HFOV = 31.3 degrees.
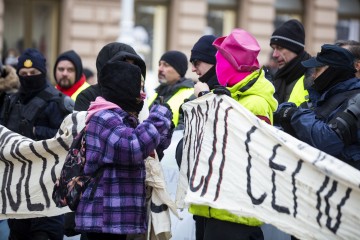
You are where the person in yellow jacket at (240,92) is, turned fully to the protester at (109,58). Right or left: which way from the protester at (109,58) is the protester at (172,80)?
right

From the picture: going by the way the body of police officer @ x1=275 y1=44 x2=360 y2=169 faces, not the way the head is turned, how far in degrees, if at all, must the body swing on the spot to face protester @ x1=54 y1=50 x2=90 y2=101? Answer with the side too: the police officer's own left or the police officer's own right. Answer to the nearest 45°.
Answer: approximately 45° to the police officer's own right

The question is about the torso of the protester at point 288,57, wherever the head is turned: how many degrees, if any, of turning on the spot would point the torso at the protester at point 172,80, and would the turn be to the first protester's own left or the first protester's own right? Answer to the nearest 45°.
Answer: approximately 90° to the first protester's own right

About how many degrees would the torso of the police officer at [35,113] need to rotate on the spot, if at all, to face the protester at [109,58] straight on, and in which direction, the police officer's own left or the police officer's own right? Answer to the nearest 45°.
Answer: approximately 90° to the police officer's own left

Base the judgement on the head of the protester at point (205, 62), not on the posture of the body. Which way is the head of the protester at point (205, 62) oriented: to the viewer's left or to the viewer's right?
to the viewer's left

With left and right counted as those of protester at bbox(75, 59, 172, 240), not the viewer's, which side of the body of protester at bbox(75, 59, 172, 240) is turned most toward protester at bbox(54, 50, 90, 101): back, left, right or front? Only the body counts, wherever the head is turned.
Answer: left

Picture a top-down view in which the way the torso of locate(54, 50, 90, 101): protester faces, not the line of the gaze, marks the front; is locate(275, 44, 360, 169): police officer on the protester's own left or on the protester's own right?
on the protester's own left

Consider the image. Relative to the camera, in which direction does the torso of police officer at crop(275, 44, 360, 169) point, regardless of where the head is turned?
to the viewer's left

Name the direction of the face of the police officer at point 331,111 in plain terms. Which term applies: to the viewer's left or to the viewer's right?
to the viewer's left

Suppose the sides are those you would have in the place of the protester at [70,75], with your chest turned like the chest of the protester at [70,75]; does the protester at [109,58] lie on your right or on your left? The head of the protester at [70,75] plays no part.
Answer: on your left
